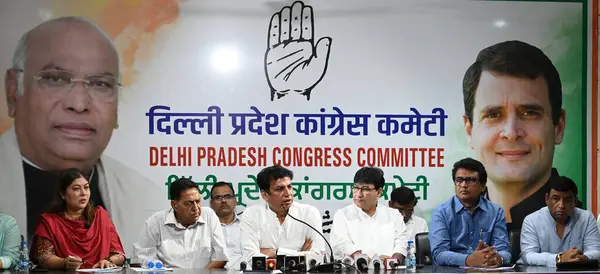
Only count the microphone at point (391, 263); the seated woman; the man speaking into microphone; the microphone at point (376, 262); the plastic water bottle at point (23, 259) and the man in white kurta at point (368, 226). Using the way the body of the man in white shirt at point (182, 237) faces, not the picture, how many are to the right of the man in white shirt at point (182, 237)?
2

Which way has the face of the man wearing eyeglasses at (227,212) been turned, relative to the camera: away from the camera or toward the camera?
toward the camera

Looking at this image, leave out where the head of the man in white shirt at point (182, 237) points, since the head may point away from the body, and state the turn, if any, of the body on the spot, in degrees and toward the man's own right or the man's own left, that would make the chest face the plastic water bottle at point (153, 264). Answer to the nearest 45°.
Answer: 0° — they already face it

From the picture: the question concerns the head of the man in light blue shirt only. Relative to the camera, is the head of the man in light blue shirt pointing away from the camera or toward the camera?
toward the camera

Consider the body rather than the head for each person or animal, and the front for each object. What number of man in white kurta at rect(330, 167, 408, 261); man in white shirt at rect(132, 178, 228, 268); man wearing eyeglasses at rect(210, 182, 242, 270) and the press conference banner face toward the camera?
4

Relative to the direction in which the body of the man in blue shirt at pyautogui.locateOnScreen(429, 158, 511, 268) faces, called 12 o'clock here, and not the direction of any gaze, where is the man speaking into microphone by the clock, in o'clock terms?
The man speaking into microphone is roughly at 3 o'clock from the man in blue shirt.

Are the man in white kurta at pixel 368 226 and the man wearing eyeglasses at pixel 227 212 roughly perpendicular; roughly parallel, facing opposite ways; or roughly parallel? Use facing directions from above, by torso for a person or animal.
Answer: roughly parallel

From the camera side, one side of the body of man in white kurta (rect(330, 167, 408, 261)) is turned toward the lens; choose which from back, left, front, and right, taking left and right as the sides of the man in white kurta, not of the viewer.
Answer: front

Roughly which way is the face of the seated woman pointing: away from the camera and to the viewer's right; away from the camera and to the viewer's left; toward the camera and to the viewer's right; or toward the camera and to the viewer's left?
toward the camera and to the viewer's right

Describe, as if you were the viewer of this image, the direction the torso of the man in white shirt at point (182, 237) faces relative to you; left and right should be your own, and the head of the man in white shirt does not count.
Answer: facing the viewer

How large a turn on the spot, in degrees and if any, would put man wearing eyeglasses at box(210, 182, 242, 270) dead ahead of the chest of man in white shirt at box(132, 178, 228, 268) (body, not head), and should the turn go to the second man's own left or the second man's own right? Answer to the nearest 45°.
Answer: approximately 135° to the second man's own left

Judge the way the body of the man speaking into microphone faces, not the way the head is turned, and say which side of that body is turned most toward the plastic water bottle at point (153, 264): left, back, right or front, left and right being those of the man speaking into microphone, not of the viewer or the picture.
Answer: right

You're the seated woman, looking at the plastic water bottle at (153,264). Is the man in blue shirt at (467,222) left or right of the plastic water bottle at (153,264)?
left
